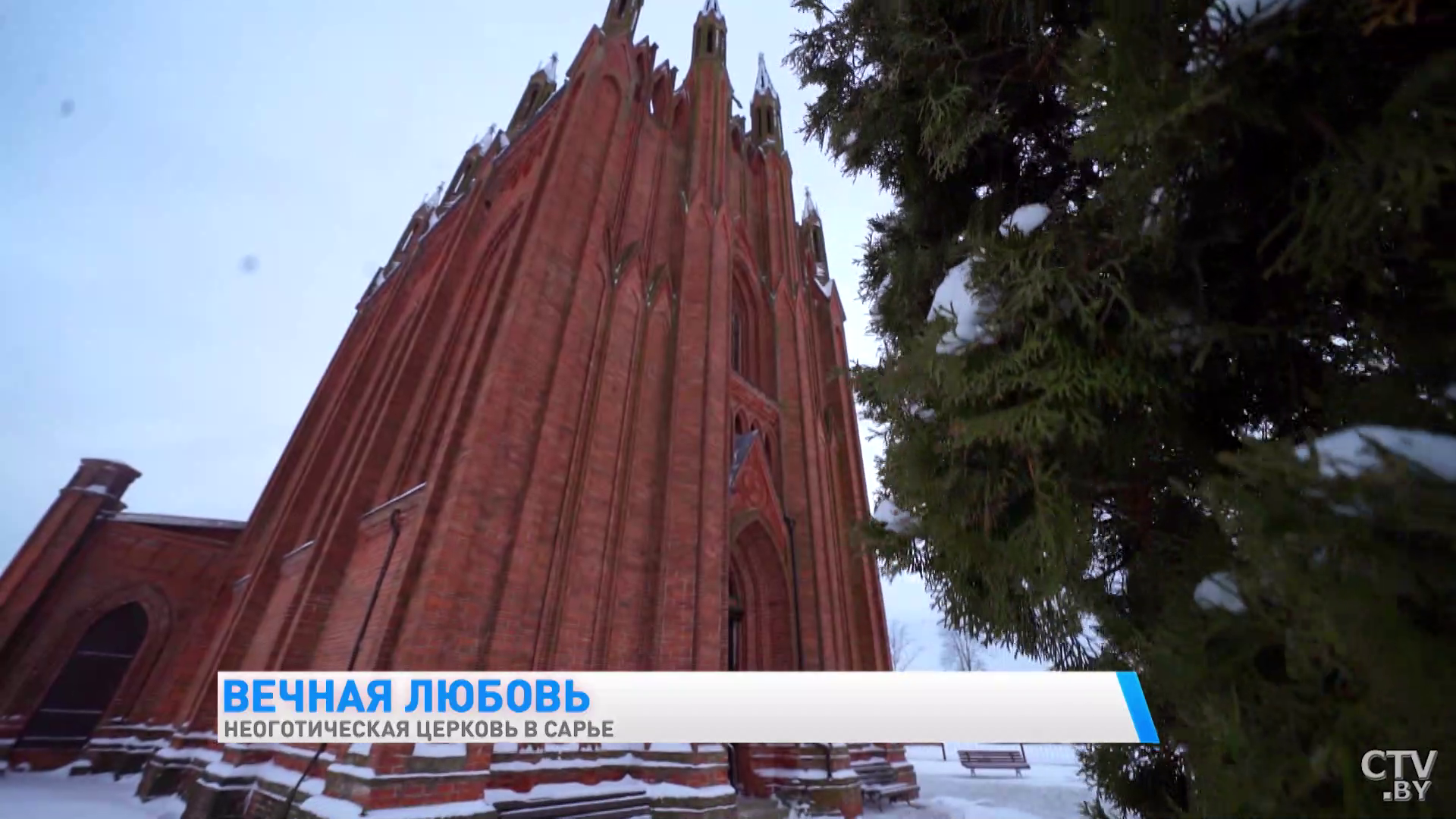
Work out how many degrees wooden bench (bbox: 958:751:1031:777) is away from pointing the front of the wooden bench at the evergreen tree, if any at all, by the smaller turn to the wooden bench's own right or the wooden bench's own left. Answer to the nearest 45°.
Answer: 0° — it already faces it

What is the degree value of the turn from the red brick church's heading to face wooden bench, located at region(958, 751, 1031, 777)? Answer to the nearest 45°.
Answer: approximately 45° to its left
